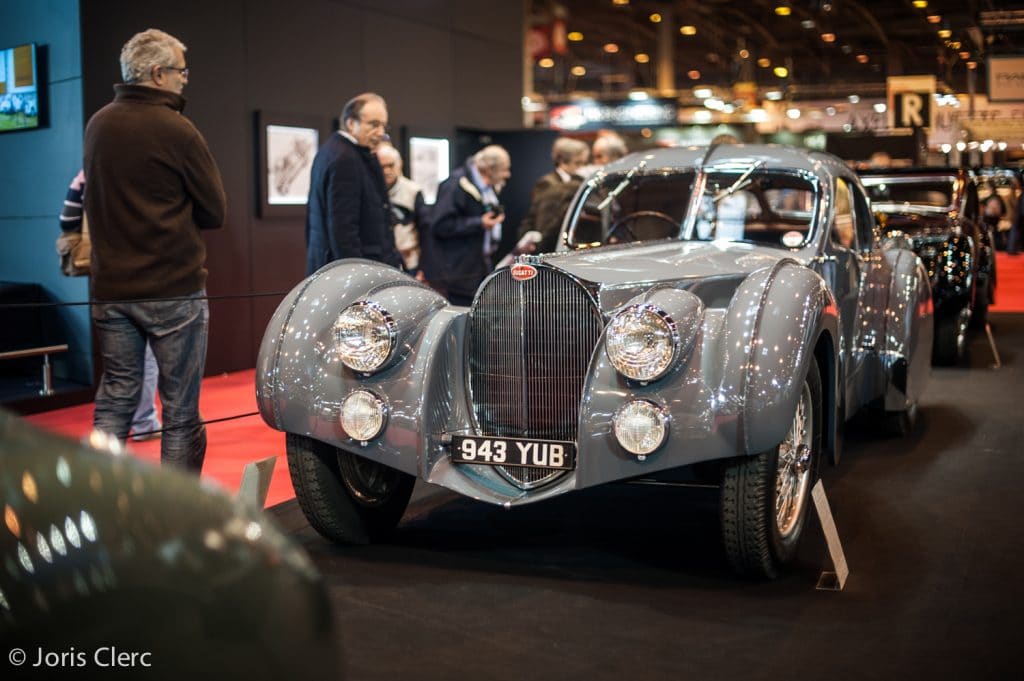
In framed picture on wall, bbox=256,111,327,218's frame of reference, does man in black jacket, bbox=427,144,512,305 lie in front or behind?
in front

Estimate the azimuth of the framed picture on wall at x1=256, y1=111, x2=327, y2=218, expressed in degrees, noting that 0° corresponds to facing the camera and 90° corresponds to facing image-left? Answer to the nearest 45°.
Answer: approximately 315°

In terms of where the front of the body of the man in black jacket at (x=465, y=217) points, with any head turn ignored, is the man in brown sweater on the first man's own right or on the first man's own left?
on the first man's own right

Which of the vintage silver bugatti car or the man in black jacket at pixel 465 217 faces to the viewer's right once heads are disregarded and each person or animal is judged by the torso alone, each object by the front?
the man in black jacket

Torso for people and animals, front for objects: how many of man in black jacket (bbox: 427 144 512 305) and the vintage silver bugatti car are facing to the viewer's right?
1

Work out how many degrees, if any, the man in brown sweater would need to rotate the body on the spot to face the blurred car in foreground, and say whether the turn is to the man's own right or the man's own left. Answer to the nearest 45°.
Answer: approximately 135° to the man's own right

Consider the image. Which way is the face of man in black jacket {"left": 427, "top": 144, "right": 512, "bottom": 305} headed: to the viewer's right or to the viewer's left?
to the viewer's right

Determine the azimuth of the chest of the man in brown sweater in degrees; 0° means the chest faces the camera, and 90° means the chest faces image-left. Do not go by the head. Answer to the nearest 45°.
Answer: approximately 225°

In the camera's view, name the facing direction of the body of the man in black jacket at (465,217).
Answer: to the viewer's right
